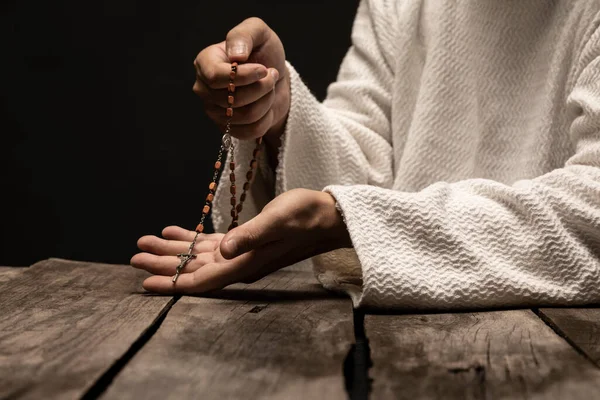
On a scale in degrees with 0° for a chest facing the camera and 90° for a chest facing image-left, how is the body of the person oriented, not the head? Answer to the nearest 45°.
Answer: approximately 45°
